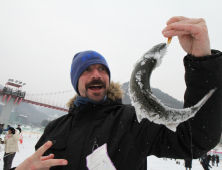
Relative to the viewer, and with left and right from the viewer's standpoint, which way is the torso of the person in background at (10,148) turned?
facing the viewer and to the left of the viewer

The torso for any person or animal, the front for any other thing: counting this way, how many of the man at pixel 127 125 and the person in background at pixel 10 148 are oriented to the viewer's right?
0

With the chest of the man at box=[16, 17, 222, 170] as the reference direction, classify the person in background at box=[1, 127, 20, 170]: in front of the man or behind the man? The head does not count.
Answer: behind

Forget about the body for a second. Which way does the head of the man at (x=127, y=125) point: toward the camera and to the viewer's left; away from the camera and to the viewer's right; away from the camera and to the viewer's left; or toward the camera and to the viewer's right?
toward the camera and to the viewer's right

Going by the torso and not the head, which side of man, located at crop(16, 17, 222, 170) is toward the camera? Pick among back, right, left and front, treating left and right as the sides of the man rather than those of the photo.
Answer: front

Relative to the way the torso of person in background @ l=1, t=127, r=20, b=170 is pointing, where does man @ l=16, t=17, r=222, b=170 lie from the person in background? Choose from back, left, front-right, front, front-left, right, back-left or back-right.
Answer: front-left
